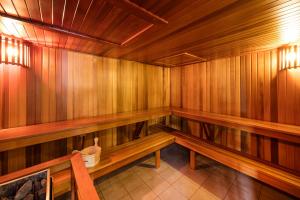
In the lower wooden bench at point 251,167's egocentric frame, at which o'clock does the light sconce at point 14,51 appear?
The light sconce is roughly at 12 o'clock from the lower wooden bench.

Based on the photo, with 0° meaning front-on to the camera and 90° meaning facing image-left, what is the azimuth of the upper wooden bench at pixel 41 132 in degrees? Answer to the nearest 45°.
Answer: approximately 315°

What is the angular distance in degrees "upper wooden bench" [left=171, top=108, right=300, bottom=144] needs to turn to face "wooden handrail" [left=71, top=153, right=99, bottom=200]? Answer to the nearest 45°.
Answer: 0° — it already faces it

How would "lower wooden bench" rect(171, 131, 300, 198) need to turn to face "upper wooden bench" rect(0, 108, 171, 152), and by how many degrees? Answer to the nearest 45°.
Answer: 0° — it already faces it

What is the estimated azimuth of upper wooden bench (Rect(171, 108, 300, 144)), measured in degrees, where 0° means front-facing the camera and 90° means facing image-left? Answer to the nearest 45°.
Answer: approximately 45°

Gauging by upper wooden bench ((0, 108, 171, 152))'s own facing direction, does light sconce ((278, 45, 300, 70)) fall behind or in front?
in front
